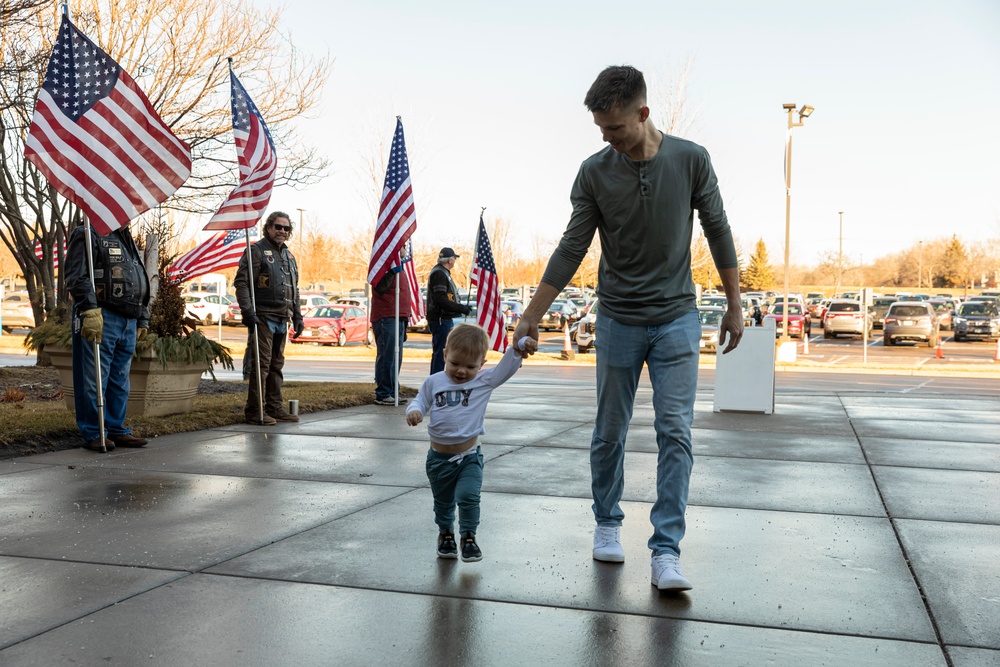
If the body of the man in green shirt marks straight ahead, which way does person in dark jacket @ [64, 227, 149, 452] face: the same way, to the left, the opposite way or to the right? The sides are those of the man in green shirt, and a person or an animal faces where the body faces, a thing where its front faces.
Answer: to the left

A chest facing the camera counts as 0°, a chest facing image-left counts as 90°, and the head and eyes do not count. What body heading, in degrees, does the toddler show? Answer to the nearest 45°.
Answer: approximately 0°

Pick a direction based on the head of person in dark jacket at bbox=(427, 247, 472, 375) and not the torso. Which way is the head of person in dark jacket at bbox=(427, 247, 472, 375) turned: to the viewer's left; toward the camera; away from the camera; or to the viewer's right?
to the viewer's right

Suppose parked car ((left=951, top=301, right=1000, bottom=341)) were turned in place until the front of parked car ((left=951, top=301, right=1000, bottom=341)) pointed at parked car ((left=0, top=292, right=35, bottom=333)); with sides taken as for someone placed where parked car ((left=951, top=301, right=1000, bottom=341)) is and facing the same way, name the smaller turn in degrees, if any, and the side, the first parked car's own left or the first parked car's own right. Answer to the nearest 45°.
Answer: approximately 45° to the first parked car's own right

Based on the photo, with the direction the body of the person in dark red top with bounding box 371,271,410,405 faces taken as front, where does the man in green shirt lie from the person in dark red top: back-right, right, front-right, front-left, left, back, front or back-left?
right

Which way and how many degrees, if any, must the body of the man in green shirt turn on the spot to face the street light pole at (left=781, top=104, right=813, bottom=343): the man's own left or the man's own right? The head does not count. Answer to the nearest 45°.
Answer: approximately 180°

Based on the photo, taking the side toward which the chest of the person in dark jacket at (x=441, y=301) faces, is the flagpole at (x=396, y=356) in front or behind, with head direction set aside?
behind

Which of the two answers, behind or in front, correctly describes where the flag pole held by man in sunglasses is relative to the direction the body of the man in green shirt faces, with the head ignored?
behind

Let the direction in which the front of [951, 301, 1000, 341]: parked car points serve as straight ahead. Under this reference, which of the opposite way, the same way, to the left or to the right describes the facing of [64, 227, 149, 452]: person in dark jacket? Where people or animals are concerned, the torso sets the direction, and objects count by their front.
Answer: to the left

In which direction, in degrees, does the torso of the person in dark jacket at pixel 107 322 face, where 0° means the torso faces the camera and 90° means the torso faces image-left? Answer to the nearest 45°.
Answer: approximately 315°

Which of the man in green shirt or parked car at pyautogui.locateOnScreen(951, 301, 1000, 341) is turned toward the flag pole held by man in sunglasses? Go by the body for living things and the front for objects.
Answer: the parked car

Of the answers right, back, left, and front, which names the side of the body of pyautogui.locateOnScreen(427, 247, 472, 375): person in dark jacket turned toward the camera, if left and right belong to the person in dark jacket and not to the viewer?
right

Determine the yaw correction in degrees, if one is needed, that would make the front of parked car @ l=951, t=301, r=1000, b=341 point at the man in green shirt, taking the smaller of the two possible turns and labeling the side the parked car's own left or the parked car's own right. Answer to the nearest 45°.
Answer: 0° — it already faces them

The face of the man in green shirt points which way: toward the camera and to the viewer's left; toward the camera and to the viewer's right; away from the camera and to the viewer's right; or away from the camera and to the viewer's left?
toward the camera and to the viewer's left

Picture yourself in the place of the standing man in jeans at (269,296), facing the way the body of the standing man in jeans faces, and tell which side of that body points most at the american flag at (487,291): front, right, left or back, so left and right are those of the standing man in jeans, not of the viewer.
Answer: left
